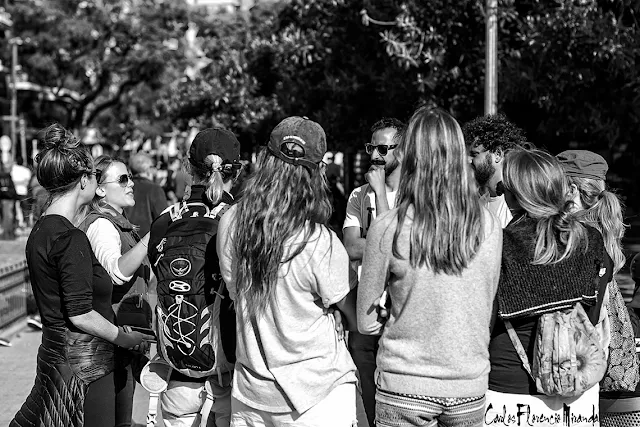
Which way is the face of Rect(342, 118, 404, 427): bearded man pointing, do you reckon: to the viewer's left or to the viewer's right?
to the viewer's left

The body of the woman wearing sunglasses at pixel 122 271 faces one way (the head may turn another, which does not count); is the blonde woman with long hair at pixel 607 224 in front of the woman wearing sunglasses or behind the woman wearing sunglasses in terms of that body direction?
in front

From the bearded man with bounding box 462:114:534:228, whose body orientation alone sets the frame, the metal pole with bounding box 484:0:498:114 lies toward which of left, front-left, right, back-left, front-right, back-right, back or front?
right

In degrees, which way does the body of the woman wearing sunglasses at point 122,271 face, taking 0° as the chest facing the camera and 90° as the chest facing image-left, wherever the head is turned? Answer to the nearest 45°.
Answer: approximately 270°

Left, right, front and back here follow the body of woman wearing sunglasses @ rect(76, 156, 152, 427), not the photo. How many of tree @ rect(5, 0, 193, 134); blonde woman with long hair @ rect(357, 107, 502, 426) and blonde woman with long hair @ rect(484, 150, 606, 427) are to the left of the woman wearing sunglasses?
1

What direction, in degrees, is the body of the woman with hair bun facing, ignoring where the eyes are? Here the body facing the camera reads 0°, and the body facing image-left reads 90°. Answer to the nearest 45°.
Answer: approximately 225°

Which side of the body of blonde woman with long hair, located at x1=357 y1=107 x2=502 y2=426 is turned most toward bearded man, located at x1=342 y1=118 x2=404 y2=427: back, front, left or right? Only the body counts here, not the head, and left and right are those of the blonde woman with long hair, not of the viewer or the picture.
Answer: front

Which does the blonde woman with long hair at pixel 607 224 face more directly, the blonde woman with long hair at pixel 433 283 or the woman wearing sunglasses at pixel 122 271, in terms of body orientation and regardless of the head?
the woman wearing sunglasses

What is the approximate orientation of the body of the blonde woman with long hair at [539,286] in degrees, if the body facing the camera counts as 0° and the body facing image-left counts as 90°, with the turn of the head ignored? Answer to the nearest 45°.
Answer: approximately 135°

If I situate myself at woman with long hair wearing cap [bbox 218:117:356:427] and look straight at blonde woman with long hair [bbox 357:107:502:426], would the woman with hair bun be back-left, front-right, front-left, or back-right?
back-left

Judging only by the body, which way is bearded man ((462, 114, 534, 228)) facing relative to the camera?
to the viewer's left

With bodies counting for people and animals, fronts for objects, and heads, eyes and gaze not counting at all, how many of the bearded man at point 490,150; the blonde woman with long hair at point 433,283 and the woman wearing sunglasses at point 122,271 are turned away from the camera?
1

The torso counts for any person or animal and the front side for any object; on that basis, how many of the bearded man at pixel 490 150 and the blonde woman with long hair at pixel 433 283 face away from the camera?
1

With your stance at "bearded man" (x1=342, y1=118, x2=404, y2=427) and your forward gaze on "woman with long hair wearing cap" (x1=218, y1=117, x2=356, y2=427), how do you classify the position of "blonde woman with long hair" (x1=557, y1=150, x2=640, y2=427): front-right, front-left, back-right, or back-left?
front-left

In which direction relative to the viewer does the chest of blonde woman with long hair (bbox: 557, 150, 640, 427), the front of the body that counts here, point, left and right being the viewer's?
facing away from the viewer and to the left of the viewer

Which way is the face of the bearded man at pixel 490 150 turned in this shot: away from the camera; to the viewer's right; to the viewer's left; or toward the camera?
to the viewer's left
